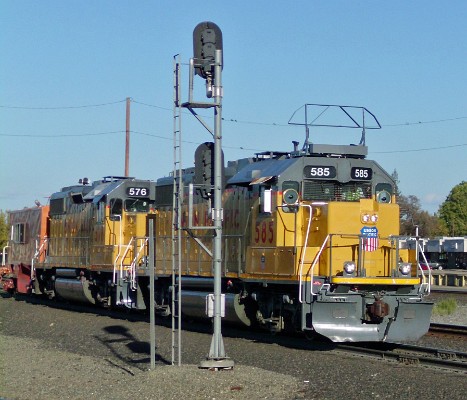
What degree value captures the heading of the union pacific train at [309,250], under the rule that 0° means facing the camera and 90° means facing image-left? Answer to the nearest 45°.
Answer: approximately 315°

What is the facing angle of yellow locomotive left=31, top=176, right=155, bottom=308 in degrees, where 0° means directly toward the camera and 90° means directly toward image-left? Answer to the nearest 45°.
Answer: approximately 315°

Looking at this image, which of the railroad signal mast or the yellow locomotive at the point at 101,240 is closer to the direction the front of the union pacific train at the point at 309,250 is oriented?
the railroad signal mast

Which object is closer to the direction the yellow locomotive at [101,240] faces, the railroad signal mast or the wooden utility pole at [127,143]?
the railroad signal mast

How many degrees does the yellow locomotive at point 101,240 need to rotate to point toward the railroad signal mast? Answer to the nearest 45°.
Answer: approximately 45° to its right

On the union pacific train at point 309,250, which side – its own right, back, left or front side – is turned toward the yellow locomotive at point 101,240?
back

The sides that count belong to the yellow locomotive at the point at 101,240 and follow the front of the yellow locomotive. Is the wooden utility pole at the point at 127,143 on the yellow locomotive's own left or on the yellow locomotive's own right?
on the yellow locomotive's own left

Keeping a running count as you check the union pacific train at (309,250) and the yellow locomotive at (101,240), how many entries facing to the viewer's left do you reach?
0

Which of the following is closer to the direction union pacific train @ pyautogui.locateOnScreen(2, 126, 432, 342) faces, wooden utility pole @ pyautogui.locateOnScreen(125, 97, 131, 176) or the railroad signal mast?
the railroad signal mast

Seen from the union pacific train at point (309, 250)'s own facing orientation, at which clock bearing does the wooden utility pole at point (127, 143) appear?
The wooden utility pole is roughly at 7 o'clock from the union pacific train.
